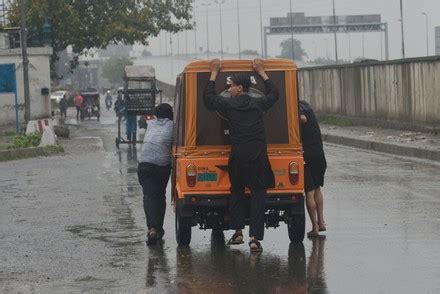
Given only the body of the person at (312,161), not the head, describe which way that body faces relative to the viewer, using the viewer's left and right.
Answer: facing away from the viewer and to the left of the viewer

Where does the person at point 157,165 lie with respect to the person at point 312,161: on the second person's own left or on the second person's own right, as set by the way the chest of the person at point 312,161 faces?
on the second person's own left
